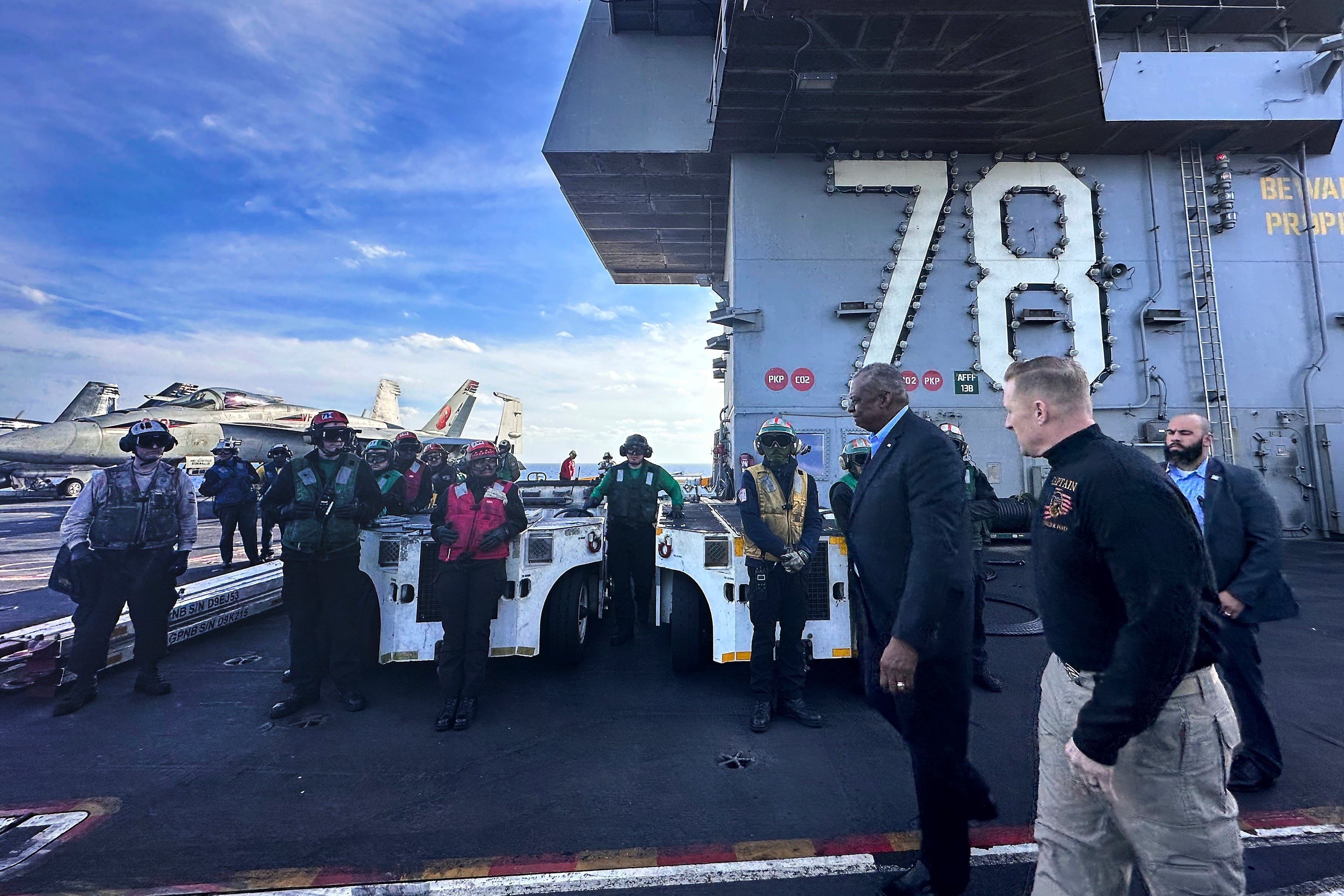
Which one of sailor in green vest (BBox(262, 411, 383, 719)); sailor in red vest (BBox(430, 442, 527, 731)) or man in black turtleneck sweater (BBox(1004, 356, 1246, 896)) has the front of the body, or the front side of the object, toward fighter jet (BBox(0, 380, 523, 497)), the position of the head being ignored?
the man in black turtleneck sweater

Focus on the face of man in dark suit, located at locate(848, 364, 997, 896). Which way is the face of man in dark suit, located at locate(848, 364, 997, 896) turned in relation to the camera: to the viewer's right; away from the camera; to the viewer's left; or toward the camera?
to the viewer's left

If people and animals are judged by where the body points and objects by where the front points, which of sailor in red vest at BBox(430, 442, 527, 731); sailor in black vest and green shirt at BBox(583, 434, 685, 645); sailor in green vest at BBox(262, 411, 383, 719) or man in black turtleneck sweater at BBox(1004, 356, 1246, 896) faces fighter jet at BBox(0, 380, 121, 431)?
the man in black turtleneck sweater

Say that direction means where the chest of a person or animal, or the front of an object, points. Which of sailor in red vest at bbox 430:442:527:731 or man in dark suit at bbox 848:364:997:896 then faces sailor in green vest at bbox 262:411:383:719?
the man in dark suit

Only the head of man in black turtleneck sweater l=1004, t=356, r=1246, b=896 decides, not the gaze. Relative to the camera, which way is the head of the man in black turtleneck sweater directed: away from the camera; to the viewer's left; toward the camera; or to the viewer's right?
to the viewer's left

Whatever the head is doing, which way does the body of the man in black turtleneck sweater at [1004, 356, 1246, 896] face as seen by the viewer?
to the viewer's left

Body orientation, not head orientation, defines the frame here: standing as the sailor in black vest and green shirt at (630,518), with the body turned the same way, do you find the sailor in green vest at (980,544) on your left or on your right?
on your left

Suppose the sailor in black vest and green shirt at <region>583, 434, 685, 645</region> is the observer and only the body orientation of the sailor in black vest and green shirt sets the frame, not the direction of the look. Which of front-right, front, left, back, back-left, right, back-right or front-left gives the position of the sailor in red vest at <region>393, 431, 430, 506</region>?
back-right

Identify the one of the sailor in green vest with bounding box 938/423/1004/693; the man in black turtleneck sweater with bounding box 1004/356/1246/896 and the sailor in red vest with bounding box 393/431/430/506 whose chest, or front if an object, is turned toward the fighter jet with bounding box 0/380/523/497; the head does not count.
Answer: the man in black turtleneck sweater

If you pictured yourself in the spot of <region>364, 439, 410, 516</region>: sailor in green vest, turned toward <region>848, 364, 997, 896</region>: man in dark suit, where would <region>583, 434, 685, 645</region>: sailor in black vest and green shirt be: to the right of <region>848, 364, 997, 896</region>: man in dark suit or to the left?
left

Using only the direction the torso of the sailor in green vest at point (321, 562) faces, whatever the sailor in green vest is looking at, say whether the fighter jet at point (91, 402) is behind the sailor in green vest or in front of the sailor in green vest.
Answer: behind

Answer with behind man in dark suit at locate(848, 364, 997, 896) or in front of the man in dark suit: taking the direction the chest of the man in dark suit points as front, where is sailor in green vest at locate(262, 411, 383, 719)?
in front
